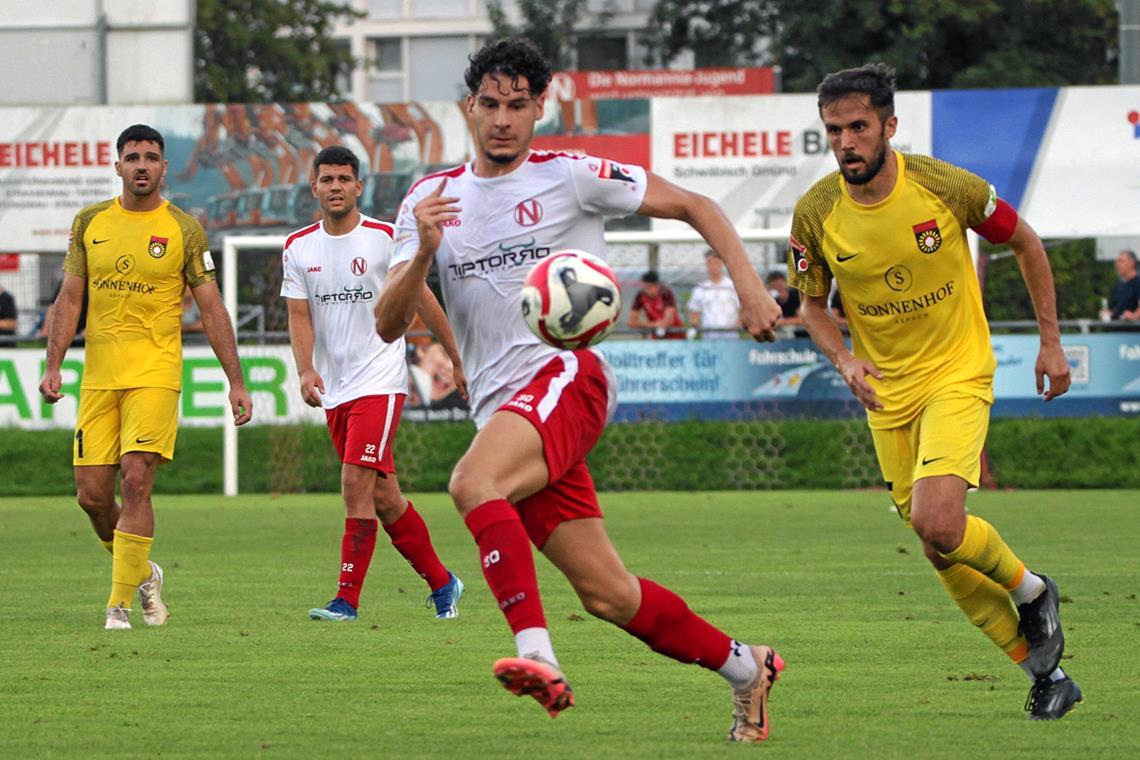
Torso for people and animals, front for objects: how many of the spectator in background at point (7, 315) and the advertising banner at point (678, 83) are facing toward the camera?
2

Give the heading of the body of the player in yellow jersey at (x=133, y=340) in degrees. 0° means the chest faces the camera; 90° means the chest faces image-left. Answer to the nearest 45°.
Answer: approximately 0°

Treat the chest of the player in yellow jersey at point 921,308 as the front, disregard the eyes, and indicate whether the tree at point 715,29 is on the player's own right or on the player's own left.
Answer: on the player's own right

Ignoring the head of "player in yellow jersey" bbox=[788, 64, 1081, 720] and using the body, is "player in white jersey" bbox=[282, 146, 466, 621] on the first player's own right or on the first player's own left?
on the first player's own right

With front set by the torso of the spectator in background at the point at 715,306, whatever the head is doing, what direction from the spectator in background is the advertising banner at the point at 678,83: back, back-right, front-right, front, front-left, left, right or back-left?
back

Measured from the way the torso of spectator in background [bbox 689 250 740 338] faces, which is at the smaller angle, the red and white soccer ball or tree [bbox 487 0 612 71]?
the red and white soccer ball

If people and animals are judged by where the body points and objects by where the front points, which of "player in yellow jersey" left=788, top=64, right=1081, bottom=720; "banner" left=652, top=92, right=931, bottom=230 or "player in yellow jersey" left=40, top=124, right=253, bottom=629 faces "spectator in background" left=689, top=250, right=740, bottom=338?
the banner

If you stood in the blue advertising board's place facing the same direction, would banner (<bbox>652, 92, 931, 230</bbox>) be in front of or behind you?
behind

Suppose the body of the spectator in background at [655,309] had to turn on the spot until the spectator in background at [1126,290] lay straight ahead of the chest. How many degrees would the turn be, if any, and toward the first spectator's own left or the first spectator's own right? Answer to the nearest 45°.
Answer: approximately 90° to the first spectator's own left

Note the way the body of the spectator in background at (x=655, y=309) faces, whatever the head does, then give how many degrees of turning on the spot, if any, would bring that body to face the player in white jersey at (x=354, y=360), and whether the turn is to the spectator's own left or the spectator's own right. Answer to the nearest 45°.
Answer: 0° — they already face them

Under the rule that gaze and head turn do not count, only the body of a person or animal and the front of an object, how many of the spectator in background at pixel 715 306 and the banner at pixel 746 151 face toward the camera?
2

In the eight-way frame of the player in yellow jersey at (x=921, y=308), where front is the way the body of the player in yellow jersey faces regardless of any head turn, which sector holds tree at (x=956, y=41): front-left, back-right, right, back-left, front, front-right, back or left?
back-right

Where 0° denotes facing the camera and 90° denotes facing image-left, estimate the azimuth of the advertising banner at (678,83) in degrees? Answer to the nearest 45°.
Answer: approximately 0°
